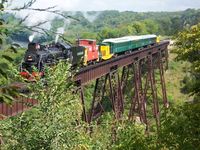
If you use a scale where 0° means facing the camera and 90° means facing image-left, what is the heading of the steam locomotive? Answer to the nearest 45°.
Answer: approximately 45°

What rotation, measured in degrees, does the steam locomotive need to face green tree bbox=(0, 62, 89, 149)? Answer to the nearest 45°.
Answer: approximately 45° to its left

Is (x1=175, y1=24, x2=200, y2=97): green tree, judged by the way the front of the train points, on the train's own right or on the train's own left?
on the train's own left

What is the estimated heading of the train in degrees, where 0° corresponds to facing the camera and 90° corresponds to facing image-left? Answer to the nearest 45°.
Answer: approximately 45°

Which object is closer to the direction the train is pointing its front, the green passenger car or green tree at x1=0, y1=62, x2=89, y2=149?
the green tree

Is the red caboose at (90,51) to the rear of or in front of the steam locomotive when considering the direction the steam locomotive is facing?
to the rear

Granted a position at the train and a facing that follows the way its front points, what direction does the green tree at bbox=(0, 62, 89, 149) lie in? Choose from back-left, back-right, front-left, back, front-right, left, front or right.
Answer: front-left

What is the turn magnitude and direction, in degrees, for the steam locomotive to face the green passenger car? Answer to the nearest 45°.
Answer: approximately 180°
